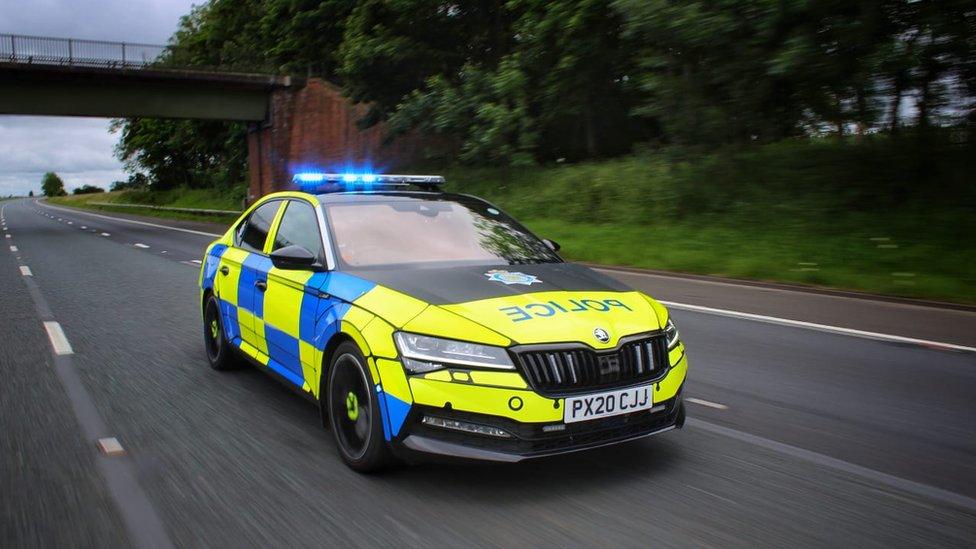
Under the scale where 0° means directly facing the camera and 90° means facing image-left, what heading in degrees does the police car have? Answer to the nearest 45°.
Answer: approximately 315°

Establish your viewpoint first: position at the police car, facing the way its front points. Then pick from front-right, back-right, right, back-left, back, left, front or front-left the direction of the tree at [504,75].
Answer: back-left

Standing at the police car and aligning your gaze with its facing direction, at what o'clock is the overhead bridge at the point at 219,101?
The overhead bridge is roughly at 7 o'clock from the police car.
